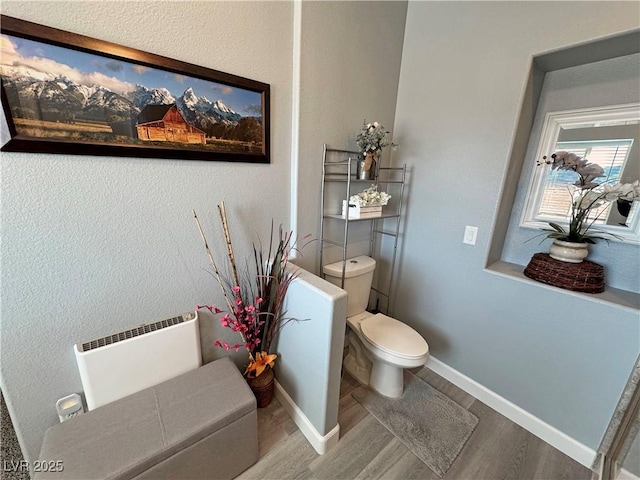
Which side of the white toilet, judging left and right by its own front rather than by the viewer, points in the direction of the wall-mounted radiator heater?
right

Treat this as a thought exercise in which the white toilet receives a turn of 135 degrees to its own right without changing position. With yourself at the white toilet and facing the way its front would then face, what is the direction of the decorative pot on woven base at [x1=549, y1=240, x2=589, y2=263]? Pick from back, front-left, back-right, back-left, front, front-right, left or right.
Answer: back

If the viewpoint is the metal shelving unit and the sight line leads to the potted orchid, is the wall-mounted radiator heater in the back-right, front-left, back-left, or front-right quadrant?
back-right

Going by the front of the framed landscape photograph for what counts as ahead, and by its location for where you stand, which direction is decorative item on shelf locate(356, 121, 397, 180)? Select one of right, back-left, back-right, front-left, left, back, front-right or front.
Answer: front-left

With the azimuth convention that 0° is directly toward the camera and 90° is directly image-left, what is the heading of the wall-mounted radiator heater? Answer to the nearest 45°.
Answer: approximately 315°

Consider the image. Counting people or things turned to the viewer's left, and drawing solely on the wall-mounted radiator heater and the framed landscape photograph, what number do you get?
0
